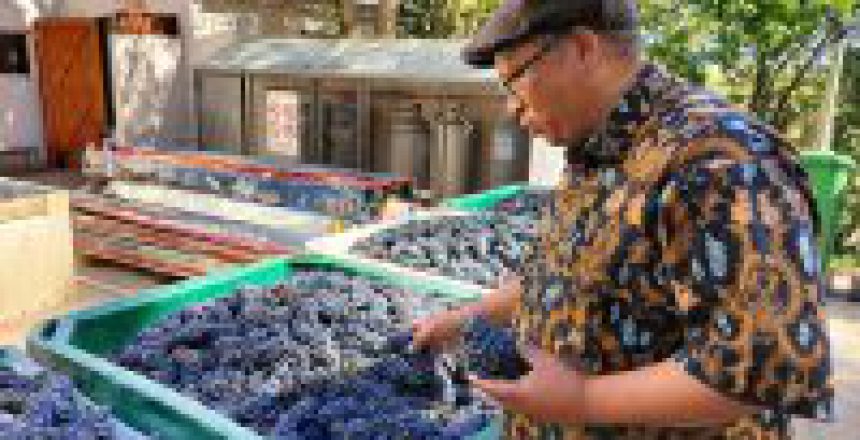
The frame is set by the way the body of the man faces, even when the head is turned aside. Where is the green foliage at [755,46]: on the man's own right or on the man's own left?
on the man's own right

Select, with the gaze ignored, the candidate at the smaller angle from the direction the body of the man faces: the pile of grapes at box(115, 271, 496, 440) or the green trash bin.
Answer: the pile of grapes

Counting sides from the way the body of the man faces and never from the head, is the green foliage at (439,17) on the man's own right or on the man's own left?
on the man's own right

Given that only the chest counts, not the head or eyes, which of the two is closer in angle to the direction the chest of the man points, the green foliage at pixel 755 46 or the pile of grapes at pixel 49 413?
the pile of grapes

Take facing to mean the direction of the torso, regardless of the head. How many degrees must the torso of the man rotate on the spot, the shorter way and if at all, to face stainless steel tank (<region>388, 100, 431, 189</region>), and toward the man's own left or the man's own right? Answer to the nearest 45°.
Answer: approximately 90° to the man's own right

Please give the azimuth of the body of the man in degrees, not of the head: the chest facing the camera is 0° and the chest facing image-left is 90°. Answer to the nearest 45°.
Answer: approximately 90°
